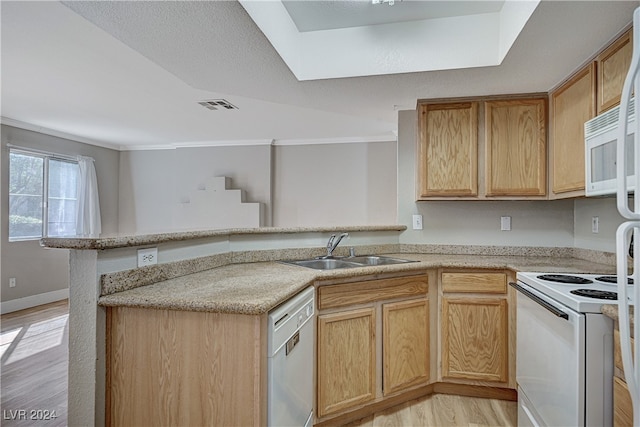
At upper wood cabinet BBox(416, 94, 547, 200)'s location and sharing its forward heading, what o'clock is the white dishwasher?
The white dishwasher is roughly at 1 o'clock from the upper wood cabinet.

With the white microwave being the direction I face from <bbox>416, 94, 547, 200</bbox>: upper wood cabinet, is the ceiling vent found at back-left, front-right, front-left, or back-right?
back-right

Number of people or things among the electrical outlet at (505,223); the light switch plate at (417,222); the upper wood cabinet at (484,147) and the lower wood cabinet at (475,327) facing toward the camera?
4

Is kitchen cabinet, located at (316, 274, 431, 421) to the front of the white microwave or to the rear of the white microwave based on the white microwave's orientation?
to the front

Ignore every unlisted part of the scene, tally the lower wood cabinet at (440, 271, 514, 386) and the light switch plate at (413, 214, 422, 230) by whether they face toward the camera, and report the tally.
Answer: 2

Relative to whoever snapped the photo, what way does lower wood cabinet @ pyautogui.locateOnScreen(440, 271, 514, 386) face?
facing the viewer

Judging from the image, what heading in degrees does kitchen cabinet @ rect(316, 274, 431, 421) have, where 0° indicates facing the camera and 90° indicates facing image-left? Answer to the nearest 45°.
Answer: approximately 315°

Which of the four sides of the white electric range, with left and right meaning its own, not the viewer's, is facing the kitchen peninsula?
front

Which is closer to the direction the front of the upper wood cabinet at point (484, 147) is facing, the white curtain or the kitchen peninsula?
the kitchen peninsula

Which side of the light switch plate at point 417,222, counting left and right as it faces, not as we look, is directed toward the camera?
front

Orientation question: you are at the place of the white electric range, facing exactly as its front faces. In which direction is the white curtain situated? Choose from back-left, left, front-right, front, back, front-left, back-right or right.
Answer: front-right

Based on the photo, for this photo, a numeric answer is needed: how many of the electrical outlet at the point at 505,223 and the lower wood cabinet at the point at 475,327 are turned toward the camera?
2

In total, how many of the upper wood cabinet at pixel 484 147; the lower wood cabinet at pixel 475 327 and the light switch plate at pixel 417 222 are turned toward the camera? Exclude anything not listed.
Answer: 3

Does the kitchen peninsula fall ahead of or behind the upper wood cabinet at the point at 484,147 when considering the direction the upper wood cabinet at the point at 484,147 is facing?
ahead

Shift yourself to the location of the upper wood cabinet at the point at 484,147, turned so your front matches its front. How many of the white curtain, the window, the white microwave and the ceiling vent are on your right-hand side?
3
